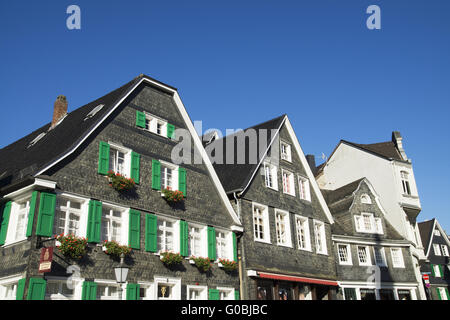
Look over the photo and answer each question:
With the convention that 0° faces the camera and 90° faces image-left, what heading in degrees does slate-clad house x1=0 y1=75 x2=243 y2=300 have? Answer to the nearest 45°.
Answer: approximately 315°

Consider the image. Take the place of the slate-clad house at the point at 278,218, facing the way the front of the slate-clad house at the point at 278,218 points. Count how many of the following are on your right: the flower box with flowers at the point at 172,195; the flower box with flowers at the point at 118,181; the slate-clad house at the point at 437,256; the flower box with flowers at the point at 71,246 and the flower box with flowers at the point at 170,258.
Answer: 4

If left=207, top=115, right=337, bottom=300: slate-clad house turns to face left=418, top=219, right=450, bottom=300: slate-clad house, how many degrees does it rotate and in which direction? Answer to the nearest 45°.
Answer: approximately 90° to its left

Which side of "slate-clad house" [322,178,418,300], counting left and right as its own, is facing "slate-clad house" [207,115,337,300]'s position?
right

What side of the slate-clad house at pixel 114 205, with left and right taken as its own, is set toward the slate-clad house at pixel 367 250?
left

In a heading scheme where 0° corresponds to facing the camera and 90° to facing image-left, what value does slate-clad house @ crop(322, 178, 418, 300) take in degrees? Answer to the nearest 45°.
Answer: approximately 315°
